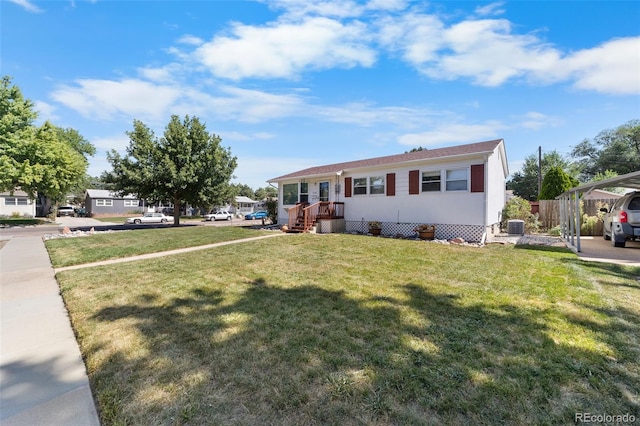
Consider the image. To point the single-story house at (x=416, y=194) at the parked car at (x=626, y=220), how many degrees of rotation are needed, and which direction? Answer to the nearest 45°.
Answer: approximately 90° to its left

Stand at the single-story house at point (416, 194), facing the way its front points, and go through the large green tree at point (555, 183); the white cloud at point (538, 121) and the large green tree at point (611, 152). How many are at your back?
3

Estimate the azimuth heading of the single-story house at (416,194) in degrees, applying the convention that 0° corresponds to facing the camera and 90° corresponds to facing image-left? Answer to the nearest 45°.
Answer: approximately 45°

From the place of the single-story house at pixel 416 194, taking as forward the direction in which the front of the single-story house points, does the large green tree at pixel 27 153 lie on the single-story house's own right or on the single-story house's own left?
on the single-story house's own right
